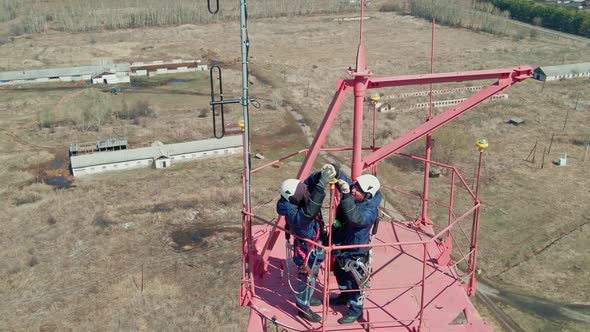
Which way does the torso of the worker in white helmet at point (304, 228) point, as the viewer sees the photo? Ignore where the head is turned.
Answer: to the viewer's right

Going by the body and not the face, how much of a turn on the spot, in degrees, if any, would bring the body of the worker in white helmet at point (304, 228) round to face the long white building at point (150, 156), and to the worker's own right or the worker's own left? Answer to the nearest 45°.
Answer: approximately 90° to the worker's own left

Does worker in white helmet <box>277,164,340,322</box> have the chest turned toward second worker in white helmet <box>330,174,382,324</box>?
yes

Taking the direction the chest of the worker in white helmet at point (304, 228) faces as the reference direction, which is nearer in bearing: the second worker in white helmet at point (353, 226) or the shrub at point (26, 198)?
the second worker in white helmet

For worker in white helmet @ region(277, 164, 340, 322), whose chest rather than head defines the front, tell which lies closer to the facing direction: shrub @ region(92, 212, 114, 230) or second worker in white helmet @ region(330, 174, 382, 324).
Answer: the second worker in white helmet

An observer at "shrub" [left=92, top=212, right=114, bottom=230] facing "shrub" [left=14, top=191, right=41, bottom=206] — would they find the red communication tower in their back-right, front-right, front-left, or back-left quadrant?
back-left

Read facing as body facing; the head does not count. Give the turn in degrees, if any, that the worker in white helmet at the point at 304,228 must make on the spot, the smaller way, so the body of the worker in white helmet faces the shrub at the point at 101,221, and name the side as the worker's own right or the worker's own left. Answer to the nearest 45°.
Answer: approximately 135° to the worker's own left

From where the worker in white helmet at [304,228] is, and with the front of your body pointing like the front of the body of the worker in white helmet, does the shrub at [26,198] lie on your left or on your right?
on your left

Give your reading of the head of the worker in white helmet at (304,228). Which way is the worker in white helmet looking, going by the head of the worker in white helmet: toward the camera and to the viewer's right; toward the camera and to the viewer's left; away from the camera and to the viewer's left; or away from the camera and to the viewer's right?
away from the camera and to the viewer's right
